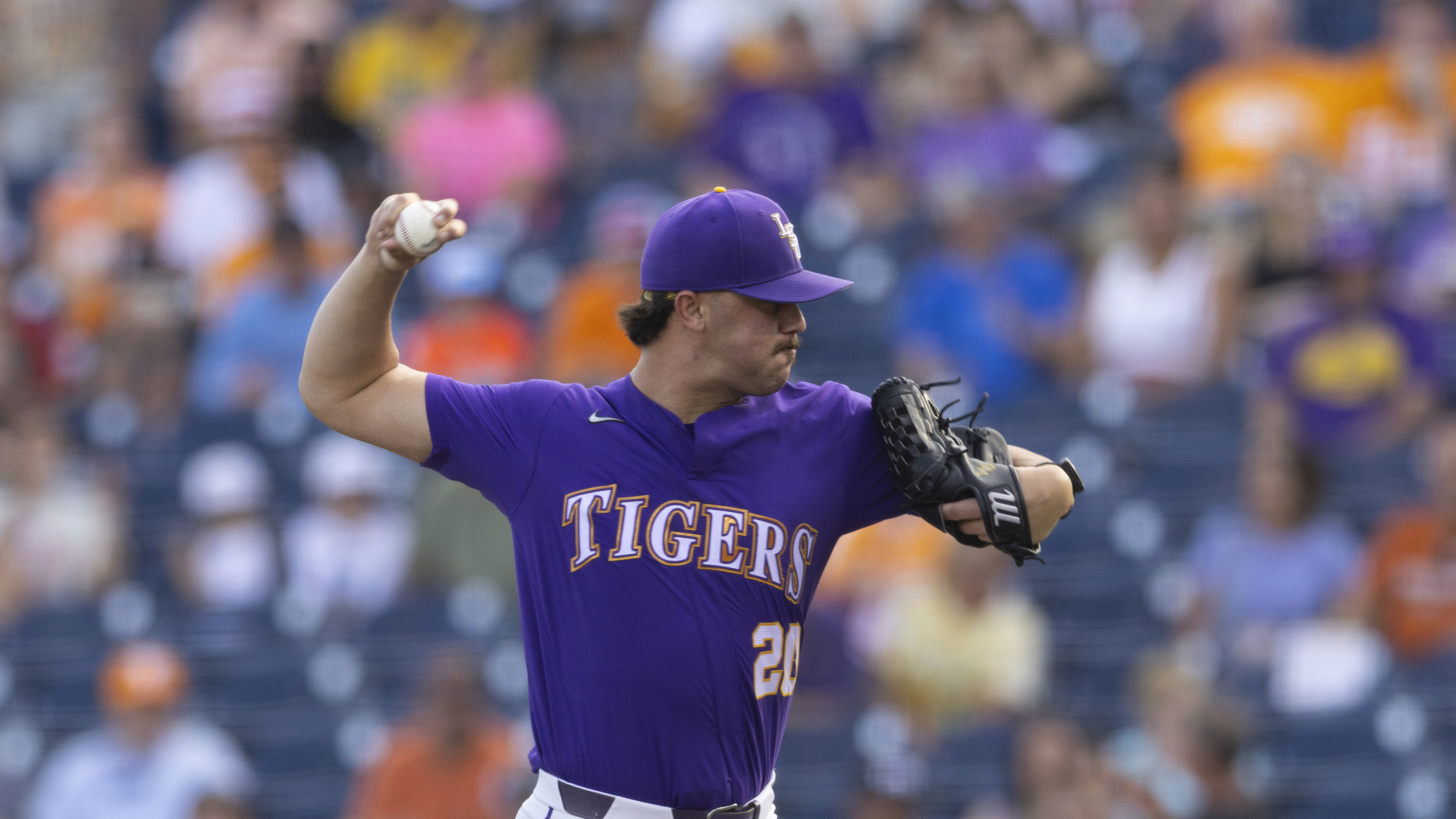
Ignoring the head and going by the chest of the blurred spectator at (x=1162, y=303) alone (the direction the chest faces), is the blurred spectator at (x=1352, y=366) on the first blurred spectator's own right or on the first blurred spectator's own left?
on the first blurred spectator's own left

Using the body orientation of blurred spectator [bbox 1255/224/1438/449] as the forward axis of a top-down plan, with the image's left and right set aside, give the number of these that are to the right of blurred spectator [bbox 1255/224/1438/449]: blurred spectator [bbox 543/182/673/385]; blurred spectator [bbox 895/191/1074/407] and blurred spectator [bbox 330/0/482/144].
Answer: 3

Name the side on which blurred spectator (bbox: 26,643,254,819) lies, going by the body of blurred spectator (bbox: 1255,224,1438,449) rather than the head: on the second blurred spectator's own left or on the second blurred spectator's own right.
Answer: on the second blurred spectator's own right

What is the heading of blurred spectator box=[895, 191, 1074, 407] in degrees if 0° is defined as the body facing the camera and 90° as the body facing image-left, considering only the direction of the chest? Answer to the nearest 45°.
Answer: approximately 0°

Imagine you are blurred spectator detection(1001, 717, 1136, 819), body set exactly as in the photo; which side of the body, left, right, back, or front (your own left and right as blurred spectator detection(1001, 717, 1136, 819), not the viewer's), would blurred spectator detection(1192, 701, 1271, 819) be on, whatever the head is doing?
left

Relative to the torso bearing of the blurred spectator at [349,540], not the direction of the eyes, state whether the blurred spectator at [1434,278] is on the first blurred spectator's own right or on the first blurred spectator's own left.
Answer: on the first blurred spectator's own left

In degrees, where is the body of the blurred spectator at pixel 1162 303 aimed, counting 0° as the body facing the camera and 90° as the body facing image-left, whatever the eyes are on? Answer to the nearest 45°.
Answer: approximately 0°

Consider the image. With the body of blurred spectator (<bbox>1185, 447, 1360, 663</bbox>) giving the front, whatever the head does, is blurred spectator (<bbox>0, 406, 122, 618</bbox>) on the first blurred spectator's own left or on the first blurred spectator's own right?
on the first blurred spectator's own right

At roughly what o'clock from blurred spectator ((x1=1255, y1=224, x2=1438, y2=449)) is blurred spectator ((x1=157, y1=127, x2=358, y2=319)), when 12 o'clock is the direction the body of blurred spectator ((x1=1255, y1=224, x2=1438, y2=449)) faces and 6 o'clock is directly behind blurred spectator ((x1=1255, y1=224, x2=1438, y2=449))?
blurred spectator ((x1=157, y1=127, x2=358, y2=319)) is roughly at 3 o'clock from blurred spectator ((x1=1255, y1=224, x2=1438, y2=449)).
